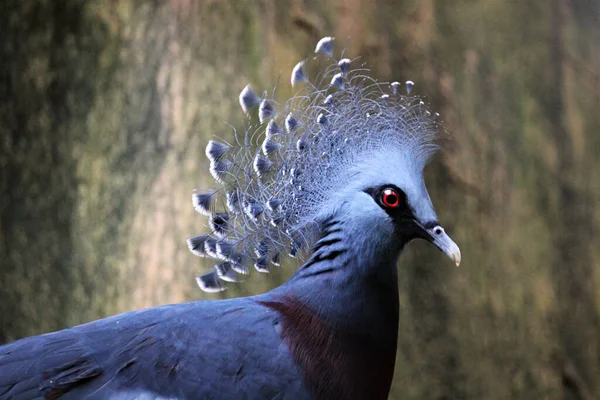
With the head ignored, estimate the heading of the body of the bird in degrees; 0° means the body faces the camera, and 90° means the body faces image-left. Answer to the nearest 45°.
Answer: approximately 270°
